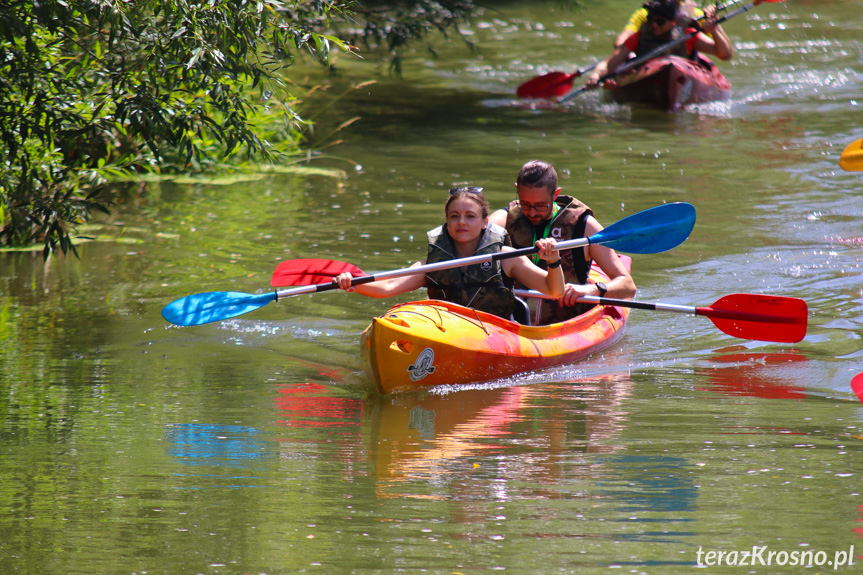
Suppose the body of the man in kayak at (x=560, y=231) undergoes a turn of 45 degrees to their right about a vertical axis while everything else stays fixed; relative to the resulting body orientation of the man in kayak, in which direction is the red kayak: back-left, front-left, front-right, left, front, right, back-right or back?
right

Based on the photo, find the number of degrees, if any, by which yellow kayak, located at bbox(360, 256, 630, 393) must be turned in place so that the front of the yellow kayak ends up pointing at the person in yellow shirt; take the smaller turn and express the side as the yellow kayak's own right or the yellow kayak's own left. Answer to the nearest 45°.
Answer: approximately 135° to the yellow kayak's own right
